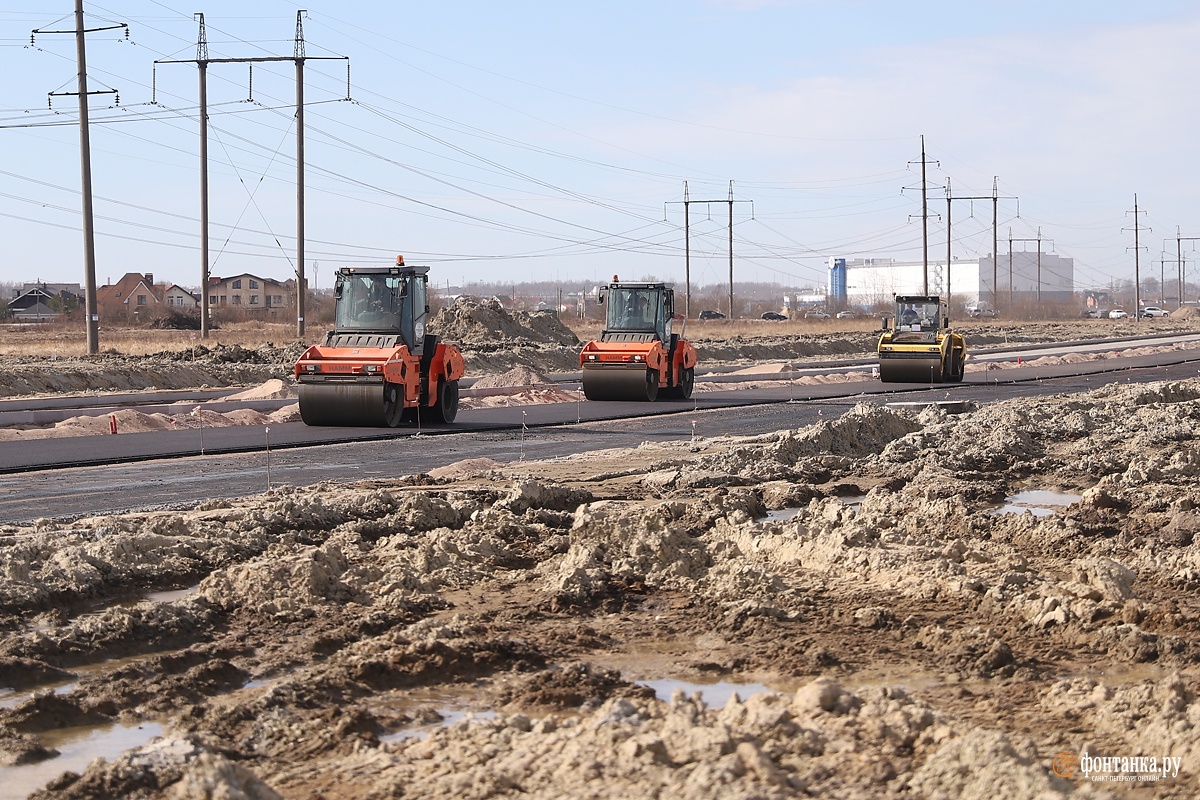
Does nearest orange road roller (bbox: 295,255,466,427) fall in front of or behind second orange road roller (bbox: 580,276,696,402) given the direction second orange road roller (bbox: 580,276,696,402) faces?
in front

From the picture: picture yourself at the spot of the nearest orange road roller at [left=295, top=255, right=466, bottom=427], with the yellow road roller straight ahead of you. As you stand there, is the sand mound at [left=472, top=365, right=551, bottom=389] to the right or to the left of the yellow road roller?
left

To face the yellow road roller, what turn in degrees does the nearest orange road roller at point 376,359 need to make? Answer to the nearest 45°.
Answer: approximately 180°

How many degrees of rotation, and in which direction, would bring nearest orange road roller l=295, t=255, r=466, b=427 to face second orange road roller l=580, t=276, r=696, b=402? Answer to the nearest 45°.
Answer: approximately 180°

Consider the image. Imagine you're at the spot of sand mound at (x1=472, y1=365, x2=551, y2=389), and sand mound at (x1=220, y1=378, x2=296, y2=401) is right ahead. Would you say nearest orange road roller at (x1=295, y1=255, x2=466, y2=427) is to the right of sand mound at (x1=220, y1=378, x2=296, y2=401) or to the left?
left

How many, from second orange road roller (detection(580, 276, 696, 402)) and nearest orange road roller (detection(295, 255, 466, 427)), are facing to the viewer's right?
0

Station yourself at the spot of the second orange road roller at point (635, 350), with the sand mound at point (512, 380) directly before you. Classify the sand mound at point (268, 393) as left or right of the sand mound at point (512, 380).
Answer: left

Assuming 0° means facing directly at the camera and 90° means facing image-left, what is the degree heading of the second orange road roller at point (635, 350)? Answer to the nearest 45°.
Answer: approximately 45°

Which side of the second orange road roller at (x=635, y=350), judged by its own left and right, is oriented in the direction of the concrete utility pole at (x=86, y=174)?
right
